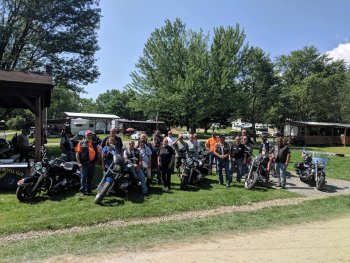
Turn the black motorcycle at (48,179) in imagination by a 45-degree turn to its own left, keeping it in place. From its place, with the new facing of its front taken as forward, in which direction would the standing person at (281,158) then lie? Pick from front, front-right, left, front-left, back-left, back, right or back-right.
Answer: left

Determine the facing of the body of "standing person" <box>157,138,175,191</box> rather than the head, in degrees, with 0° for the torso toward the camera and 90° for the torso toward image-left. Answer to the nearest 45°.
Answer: approximately 0°

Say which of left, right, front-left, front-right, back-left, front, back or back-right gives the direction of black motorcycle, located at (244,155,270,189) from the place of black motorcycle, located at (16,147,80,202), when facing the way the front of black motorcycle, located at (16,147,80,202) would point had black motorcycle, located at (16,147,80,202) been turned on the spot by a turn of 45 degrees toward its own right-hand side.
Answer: back

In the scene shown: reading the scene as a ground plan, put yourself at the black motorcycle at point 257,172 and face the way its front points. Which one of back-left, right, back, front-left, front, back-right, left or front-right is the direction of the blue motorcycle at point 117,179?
front

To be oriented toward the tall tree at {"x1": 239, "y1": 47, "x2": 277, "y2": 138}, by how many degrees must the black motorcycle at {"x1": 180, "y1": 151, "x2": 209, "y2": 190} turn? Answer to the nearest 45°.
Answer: approximately 135° to its right

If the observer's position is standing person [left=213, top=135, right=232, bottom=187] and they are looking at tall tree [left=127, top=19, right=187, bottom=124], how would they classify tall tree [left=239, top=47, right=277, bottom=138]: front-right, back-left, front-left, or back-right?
front-right

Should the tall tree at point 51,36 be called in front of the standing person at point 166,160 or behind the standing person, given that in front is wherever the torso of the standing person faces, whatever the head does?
behind

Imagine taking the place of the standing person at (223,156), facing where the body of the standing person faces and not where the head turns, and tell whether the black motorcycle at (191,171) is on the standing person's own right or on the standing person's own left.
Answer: on the standing person's own right

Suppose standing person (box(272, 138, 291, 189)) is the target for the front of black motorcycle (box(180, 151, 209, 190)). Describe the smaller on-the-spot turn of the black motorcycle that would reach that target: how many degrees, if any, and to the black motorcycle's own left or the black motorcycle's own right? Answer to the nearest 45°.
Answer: approximately 135° to the black motorcycle's own left

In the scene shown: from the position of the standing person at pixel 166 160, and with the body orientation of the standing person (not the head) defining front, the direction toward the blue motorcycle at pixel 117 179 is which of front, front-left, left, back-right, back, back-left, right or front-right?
front-right

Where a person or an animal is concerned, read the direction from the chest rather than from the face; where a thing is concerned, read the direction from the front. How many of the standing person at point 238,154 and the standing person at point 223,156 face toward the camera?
2

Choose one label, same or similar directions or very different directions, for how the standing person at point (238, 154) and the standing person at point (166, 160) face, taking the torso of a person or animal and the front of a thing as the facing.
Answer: same or similar directions

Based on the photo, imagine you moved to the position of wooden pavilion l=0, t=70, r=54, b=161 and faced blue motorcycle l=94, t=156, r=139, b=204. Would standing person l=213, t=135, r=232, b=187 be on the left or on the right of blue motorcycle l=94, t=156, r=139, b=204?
left

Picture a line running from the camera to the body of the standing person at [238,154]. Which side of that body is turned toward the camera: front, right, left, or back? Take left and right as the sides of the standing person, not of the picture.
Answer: front

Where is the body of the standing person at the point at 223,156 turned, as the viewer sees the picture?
toward the camera
